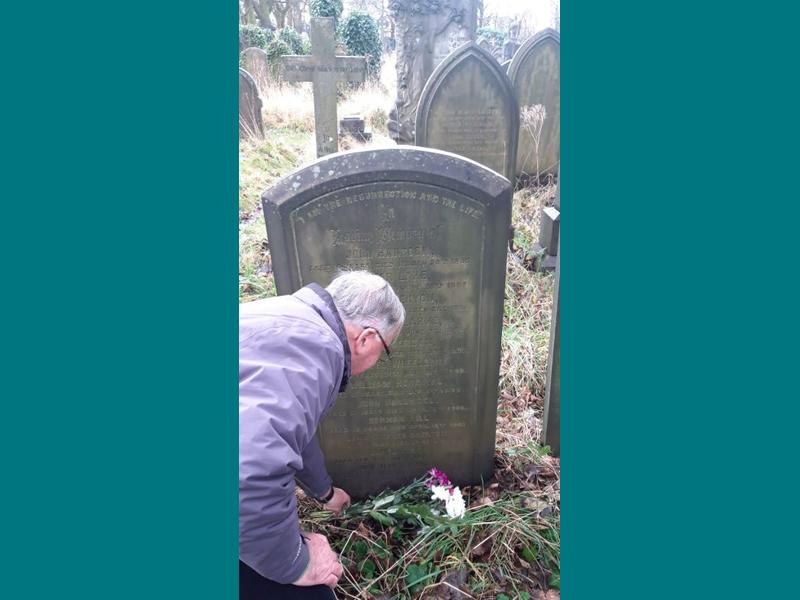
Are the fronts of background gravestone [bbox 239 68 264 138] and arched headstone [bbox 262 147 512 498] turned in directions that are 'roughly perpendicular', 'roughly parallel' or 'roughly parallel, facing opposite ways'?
roughly parallel

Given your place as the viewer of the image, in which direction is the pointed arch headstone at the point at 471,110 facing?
facing the viewer

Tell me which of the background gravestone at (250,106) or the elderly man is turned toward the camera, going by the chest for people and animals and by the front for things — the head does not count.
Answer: the background gravestone

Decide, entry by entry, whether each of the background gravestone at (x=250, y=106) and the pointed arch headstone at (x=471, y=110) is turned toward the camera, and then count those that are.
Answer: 2

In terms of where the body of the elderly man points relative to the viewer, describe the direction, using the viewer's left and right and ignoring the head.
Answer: facing to the right of the viewer

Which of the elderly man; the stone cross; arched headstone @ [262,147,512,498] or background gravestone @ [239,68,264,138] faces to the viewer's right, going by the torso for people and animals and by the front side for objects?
the elderly man

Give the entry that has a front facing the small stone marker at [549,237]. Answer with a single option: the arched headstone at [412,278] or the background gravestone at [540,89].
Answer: the background gravestone

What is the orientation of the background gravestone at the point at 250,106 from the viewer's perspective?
toward the camera

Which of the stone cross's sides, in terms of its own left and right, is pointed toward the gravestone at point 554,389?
front

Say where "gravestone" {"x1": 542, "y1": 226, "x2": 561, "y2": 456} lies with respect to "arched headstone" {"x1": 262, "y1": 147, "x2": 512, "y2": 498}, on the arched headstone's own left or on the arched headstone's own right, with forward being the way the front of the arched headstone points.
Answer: on the arched headstone's own left

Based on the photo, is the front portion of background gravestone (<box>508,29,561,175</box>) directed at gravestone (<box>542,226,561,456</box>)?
yes

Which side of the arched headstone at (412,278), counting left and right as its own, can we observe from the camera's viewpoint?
front

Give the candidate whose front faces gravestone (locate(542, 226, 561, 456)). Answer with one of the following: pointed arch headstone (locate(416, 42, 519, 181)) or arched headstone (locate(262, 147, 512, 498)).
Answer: the pointed arch headstone
